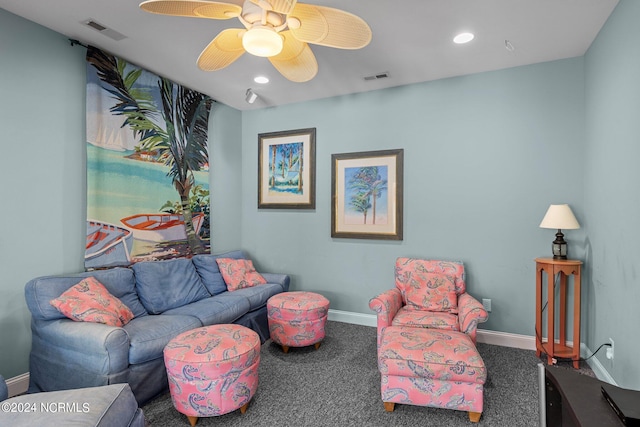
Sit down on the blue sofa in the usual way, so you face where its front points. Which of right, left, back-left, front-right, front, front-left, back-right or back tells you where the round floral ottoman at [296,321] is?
front-left

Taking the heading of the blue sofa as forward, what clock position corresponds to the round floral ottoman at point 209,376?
The round floral ottoman is roughly at 12 o'clock from the blue sofa.

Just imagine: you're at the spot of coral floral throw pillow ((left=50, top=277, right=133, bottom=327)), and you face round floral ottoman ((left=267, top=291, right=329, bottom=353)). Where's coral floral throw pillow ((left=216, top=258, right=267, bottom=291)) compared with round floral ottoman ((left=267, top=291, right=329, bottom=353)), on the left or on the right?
left

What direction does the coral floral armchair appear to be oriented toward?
toward the camera

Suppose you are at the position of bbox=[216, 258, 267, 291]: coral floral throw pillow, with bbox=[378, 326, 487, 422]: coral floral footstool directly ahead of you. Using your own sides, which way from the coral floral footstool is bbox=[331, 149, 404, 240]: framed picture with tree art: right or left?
left

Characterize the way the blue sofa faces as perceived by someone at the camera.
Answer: facing the viewer and to the right of the viewer

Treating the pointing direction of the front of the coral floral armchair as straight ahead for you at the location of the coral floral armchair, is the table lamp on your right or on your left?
on your left

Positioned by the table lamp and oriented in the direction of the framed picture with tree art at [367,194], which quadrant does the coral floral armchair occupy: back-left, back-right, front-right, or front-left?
front-left

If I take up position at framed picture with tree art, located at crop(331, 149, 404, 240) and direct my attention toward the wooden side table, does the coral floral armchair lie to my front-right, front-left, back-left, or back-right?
front-right

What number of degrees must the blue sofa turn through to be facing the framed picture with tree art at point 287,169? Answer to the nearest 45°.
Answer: approximately 90° to its left

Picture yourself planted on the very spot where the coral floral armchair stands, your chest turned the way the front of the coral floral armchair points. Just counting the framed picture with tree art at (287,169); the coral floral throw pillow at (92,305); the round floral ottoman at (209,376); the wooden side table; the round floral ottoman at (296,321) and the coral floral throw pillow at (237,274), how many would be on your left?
1

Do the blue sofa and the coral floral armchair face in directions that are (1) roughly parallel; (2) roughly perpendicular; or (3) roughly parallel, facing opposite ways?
roughly perpendicular

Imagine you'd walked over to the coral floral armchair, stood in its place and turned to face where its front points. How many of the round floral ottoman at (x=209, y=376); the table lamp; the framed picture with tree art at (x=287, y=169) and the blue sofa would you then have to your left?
1

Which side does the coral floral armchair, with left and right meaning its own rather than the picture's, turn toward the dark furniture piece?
front

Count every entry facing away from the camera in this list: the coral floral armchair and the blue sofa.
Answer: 0

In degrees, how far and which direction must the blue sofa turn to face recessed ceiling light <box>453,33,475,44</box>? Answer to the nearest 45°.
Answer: approximately 45° to its left

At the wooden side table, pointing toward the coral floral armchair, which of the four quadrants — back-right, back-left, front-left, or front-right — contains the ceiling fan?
front-left
